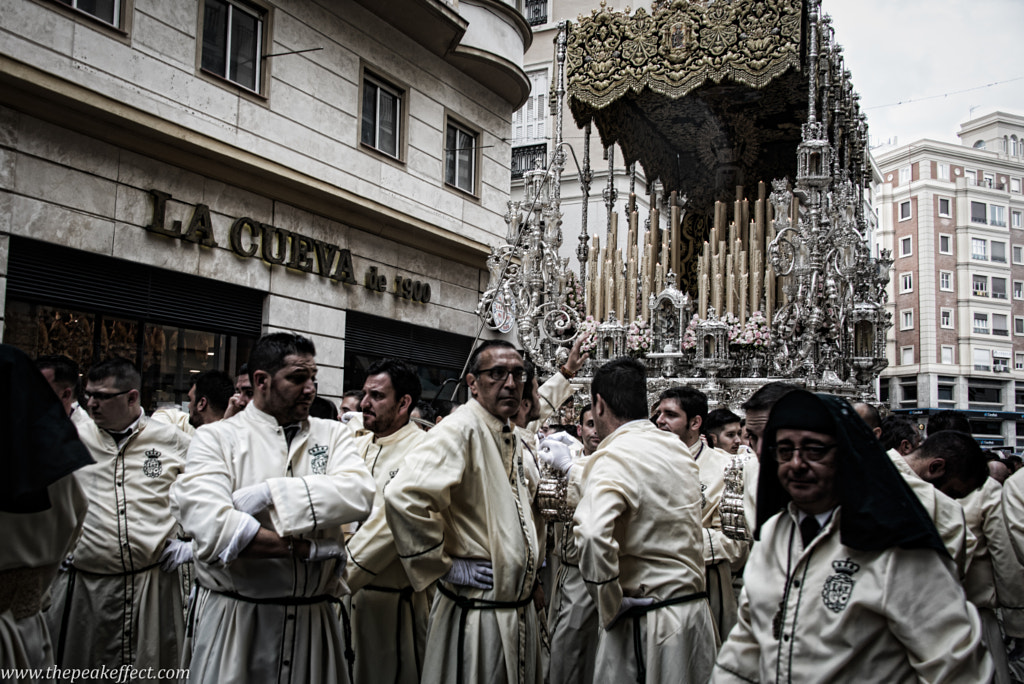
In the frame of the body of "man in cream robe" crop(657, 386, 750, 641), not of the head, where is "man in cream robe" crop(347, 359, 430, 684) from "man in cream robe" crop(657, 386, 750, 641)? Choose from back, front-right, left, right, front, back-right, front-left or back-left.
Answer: front

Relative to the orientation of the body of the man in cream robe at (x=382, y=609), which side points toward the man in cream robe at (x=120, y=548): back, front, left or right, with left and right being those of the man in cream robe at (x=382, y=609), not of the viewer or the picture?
right

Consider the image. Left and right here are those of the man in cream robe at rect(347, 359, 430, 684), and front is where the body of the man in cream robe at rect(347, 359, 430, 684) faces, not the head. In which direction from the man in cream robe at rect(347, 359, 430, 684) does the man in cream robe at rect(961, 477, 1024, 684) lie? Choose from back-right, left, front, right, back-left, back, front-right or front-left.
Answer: back-left

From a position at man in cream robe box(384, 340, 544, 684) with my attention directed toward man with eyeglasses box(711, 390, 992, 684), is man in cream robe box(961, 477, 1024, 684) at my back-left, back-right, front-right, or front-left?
front-left

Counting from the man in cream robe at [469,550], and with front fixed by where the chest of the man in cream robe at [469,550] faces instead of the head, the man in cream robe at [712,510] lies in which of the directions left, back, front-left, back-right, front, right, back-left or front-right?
left

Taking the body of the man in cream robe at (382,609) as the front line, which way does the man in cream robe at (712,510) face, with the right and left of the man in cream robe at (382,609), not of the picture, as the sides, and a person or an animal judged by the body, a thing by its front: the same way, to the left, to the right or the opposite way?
the same way

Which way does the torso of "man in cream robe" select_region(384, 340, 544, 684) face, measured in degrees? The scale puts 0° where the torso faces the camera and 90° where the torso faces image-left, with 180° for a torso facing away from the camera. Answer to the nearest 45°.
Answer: approximately 315°

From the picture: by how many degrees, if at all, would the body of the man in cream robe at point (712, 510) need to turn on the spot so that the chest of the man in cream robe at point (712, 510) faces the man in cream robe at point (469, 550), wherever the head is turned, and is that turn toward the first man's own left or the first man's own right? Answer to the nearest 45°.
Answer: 0° — they already face them

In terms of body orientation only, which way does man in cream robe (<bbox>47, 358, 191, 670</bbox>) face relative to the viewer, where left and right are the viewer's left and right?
facing the viewer

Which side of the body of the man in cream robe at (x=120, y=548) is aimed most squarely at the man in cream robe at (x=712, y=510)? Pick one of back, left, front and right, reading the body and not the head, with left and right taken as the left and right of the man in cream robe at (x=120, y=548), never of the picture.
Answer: left

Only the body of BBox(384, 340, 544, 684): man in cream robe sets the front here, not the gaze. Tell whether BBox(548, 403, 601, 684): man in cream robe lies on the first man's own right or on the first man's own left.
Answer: on the first man's own left

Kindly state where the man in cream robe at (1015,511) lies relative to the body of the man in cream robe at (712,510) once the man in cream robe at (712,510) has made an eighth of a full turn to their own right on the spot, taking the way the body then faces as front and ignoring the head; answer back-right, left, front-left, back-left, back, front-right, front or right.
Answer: back

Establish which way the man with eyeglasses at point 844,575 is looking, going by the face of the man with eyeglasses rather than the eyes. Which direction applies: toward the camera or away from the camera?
toward the camera

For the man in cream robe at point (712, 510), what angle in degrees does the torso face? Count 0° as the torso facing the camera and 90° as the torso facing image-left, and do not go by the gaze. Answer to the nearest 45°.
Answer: approximately 45°
